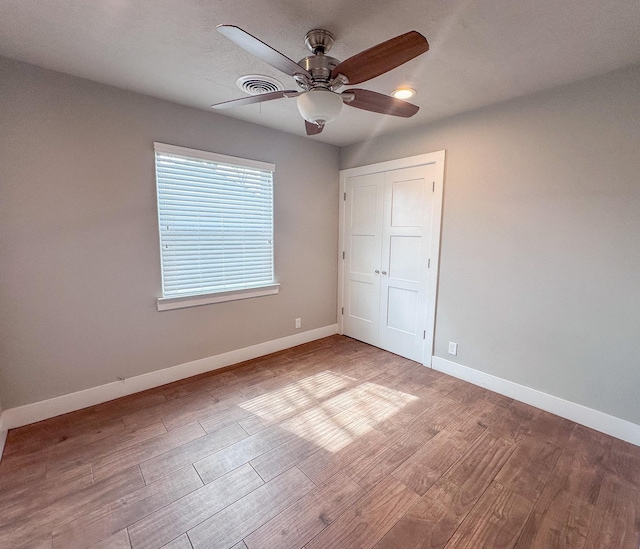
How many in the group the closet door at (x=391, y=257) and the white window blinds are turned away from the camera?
0

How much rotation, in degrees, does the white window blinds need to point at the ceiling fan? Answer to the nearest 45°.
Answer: approximately 45° to its right

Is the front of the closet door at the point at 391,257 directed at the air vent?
yes

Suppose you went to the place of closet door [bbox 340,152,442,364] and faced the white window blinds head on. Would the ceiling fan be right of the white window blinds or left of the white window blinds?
left

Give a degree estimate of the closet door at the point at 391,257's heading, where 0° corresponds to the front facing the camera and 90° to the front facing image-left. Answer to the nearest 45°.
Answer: approximately 45°

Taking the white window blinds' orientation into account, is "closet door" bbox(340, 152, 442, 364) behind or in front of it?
in front

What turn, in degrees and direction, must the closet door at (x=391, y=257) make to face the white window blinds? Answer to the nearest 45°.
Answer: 0° — it already faces it

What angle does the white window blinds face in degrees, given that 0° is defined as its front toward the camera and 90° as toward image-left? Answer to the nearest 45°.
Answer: approximately 315°
